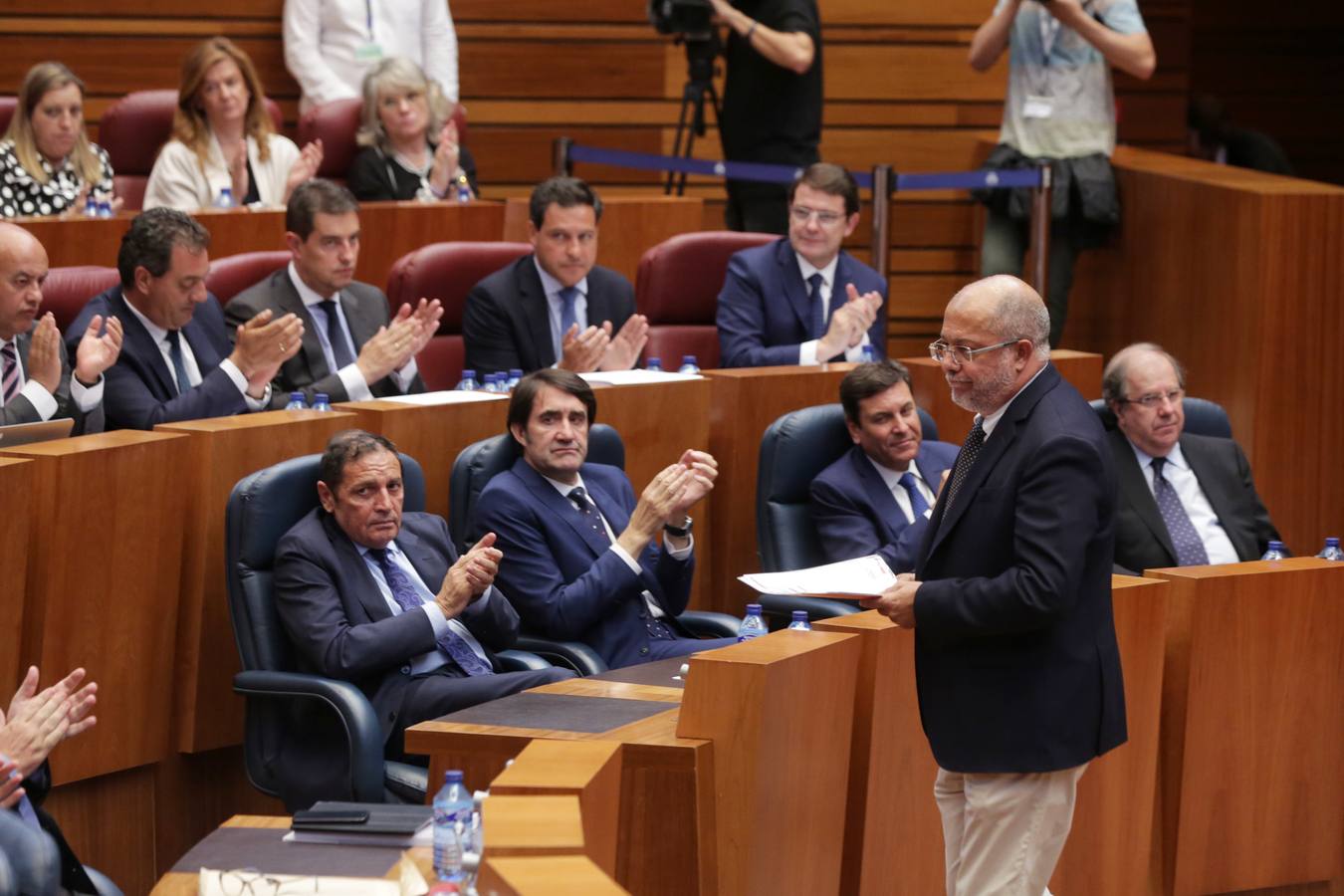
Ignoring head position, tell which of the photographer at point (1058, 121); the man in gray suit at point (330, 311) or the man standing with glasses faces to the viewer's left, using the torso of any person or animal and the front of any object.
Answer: the man standing with glasses

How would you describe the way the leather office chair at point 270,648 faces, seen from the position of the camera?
facing the viewer and to the right of the viewer

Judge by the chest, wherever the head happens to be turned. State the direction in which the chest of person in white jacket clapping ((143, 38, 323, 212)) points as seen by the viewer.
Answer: toward the camera

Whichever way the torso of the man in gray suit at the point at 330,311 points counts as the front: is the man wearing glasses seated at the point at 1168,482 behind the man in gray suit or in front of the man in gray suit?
in front

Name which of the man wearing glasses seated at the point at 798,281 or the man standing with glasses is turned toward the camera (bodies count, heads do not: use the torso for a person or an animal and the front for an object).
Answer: the man wearing glasses seated

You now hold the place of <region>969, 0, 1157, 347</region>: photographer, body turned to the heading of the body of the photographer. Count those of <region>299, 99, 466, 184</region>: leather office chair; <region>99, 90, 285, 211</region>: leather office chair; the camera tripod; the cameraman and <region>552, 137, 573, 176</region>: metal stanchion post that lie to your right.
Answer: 5

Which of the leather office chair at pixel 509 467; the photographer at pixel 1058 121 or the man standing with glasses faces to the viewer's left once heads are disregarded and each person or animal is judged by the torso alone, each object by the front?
the man standing with glasses

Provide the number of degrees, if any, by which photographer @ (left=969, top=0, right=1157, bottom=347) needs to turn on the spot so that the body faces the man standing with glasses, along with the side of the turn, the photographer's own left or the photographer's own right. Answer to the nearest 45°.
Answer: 0° — they already face them

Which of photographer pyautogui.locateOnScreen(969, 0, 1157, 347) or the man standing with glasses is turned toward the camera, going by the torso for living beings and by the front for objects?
the photographer

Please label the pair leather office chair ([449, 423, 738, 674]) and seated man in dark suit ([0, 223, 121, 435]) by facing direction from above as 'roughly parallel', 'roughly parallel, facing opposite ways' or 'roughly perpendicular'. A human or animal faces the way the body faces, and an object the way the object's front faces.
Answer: roughly parallel

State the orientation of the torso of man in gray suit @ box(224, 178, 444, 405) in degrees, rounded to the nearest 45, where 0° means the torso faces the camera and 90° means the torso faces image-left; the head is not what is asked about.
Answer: approximately 315°

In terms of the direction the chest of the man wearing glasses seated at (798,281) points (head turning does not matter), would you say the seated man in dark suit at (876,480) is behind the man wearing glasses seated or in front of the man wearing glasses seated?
in front

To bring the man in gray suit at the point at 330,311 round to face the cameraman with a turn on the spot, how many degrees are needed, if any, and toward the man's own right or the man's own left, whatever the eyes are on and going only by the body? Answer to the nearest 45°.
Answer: approximately 90° to the man's own left

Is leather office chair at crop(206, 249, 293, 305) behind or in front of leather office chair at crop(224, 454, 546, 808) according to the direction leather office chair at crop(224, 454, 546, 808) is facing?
behind

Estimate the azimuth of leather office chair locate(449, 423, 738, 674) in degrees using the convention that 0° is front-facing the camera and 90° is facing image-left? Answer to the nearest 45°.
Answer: approximately 315°

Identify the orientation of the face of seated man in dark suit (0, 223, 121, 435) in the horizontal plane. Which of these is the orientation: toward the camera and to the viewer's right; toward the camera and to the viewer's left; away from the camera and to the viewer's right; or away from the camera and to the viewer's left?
toward the camera and to the viewer's right

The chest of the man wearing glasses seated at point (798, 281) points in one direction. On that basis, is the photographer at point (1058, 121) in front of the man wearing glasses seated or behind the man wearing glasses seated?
behind

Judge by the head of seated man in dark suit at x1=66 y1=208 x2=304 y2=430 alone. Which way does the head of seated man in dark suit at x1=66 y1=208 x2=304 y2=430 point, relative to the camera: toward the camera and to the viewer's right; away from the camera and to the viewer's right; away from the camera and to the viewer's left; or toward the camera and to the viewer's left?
toward the camera and to the viewer's right

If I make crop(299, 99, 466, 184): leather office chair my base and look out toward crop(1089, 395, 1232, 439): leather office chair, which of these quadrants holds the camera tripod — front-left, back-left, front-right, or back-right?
front-left
